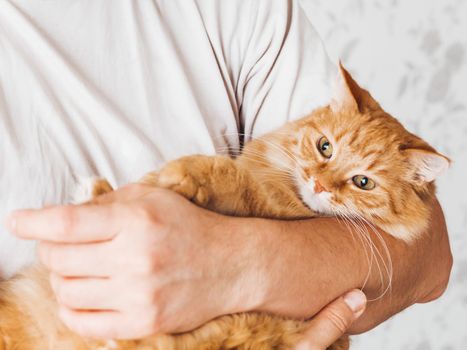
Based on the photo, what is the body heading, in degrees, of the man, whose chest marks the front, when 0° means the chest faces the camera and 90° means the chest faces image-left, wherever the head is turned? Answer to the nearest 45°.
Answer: approximately 0°
